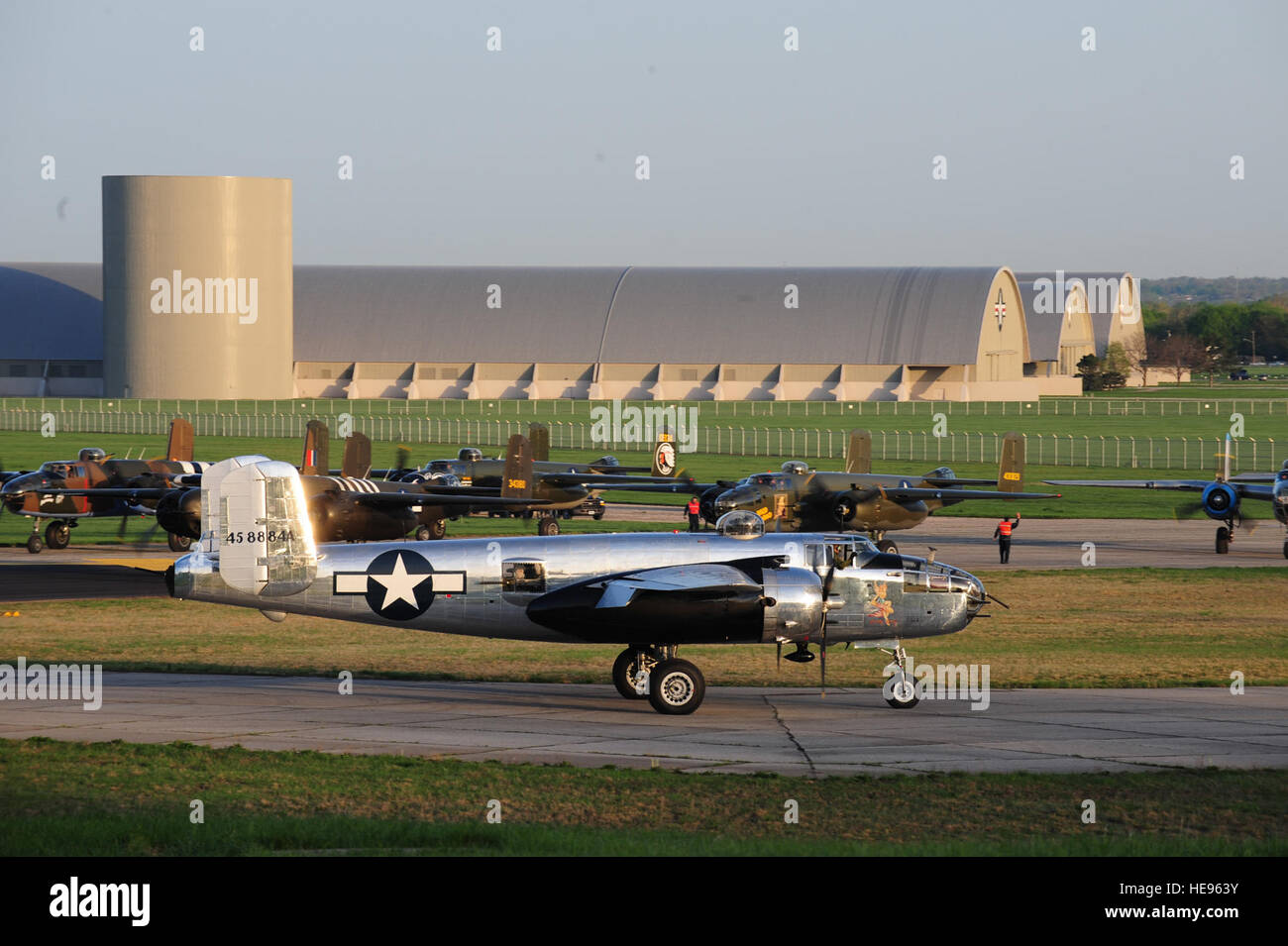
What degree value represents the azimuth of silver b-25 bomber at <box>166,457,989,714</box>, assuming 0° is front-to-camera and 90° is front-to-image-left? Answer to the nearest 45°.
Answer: approximately 270°
